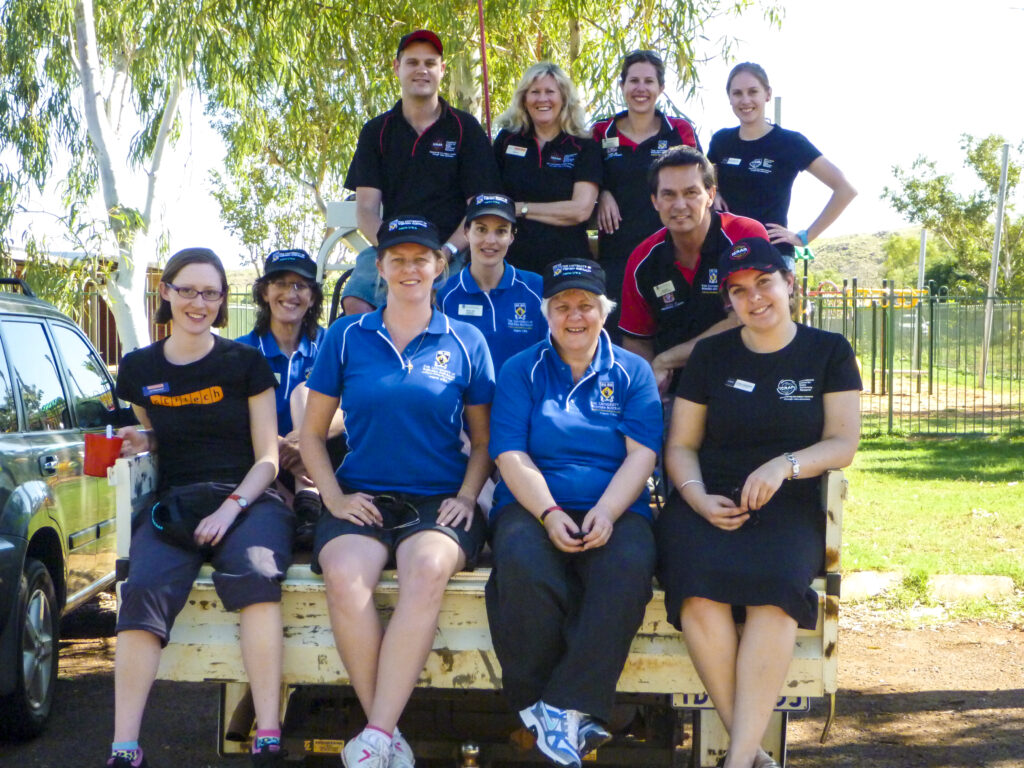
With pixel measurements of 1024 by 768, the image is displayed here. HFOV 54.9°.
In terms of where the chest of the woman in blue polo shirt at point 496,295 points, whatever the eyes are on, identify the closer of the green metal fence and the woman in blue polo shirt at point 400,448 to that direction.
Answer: the woman in blue polo shirt

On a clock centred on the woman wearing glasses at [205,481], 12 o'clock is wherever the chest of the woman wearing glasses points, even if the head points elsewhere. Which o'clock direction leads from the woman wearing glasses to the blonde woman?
The blonde woman is roughly at 8 o'clock from the woman wearing glasses.

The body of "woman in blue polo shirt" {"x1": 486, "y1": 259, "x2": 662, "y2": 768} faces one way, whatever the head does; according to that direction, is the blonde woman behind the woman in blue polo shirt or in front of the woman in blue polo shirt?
behind

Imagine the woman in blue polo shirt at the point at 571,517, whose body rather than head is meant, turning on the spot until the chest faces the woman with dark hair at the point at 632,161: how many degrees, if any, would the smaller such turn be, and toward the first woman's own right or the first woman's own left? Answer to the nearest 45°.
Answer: approximately 180°

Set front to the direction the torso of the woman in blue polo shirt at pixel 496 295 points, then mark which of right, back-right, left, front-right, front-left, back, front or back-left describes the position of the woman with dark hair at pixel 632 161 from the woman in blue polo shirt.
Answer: back-left
